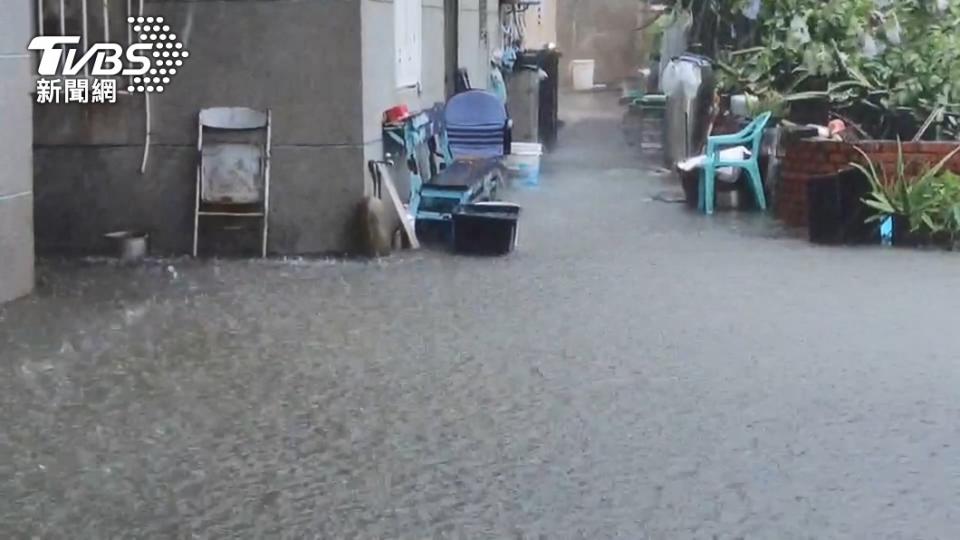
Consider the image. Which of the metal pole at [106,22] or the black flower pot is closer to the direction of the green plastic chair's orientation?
the metal pole

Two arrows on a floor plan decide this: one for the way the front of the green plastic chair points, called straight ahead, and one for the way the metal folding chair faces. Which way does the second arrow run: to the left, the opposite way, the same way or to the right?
to the left

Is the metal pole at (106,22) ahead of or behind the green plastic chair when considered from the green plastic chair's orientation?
ahead

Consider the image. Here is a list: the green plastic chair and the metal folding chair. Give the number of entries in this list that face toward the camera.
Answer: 1

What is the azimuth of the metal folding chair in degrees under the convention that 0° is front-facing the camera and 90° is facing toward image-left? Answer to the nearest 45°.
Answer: approximately 0°

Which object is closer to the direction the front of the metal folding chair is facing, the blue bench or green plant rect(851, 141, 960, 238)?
the green plant

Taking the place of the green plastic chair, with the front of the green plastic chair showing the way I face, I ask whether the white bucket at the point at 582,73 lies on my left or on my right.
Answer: on my right

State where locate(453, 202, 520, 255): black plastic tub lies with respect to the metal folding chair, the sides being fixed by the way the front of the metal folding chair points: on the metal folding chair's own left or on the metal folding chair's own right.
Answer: on the metal folding chair's own left

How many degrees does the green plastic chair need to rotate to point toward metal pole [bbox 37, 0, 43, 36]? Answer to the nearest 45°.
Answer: approximately 45° to its left

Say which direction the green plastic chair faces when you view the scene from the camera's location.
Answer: facing to the left of the viewer

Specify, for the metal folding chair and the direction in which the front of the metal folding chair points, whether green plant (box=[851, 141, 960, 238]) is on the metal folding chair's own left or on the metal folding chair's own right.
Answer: on the metal folding chair's own left

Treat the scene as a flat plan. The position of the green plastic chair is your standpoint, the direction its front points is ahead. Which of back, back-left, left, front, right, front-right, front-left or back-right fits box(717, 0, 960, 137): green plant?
back

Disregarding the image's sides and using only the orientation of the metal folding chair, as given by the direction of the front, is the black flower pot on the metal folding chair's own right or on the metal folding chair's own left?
on the metal folding chair's own left

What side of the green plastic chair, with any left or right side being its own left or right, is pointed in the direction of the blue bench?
front
